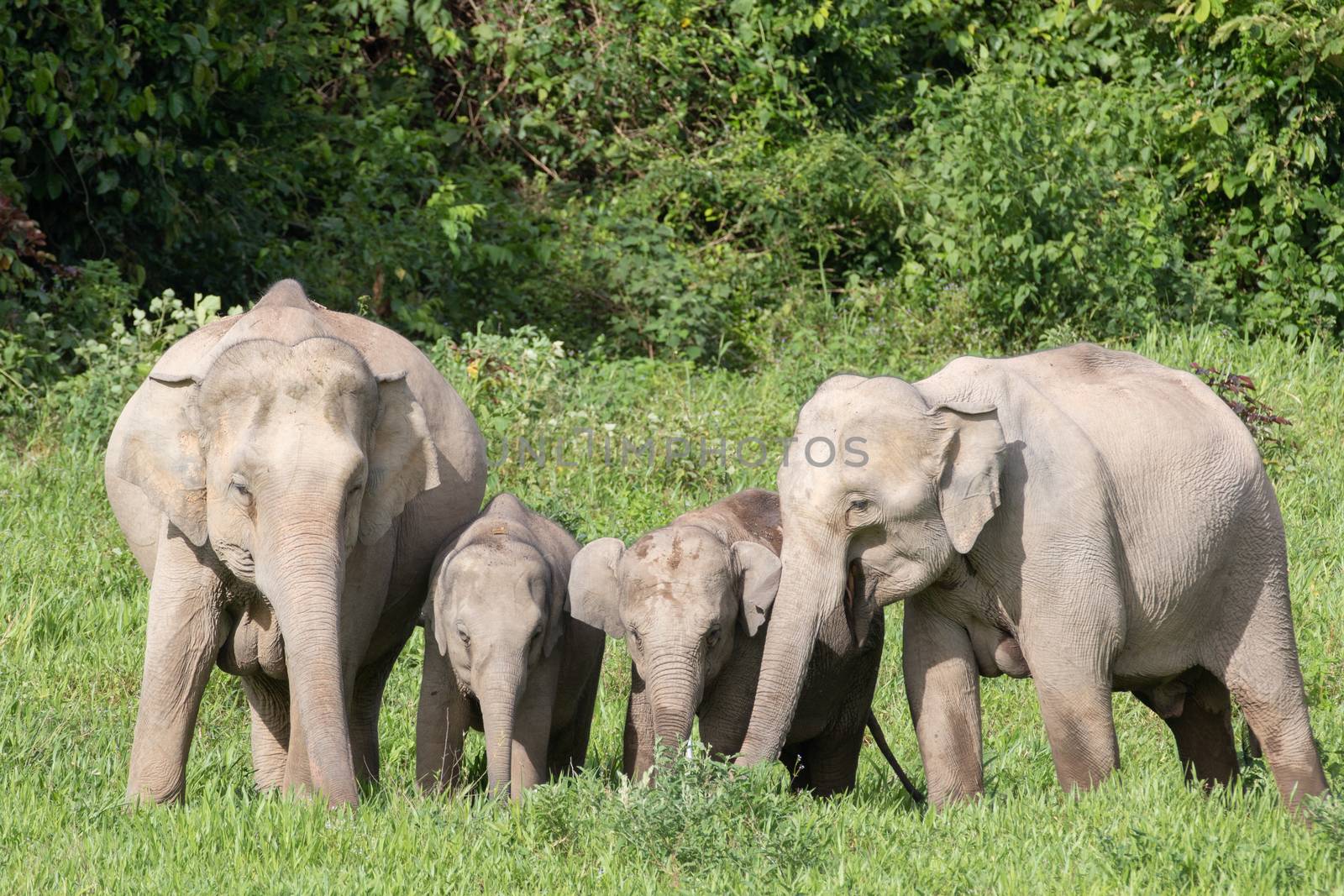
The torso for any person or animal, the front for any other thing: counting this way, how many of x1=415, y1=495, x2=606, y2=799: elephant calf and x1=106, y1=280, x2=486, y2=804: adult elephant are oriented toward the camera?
2

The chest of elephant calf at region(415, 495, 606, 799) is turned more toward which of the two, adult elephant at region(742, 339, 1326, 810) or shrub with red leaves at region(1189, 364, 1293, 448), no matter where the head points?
the adult elephant

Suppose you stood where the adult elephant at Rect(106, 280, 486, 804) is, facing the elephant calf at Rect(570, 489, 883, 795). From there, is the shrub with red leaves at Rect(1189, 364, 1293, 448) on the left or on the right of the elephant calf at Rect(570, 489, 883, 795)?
left

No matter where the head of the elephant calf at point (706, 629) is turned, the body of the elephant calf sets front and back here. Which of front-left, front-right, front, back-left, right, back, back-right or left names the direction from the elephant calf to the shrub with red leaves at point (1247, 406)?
back

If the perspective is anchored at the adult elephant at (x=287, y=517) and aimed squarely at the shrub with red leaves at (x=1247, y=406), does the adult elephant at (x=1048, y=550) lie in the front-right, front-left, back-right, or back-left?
front-right

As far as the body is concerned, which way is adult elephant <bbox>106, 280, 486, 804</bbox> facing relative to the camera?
toward the camera

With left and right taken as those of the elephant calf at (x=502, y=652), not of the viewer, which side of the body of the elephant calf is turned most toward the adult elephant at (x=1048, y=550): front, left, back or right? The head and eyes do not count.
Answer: left

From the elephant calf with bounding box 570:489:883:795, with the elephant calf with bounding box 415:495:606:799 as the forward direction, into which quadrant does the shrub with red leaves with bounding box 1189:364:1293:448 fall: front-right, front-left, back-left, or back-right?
back-right

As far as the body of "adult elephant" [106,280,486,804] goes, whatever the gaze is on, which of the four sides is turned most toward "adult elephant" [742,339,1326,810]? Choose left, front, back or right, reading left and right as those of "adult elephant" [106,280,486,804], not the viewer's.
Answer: left

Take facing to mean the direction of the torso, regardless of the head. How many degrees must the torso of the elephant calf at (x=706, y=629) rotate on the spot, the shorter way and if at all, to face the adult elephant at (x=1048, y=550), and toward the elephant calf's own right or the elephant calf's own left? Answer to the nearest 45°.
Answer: approximately 135° to the elephant calf's own left

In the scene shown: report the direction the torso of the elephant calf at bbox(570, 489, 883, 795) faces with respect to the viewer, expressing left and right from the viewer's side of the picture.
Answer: facing the viewer and to the left of the viewer
